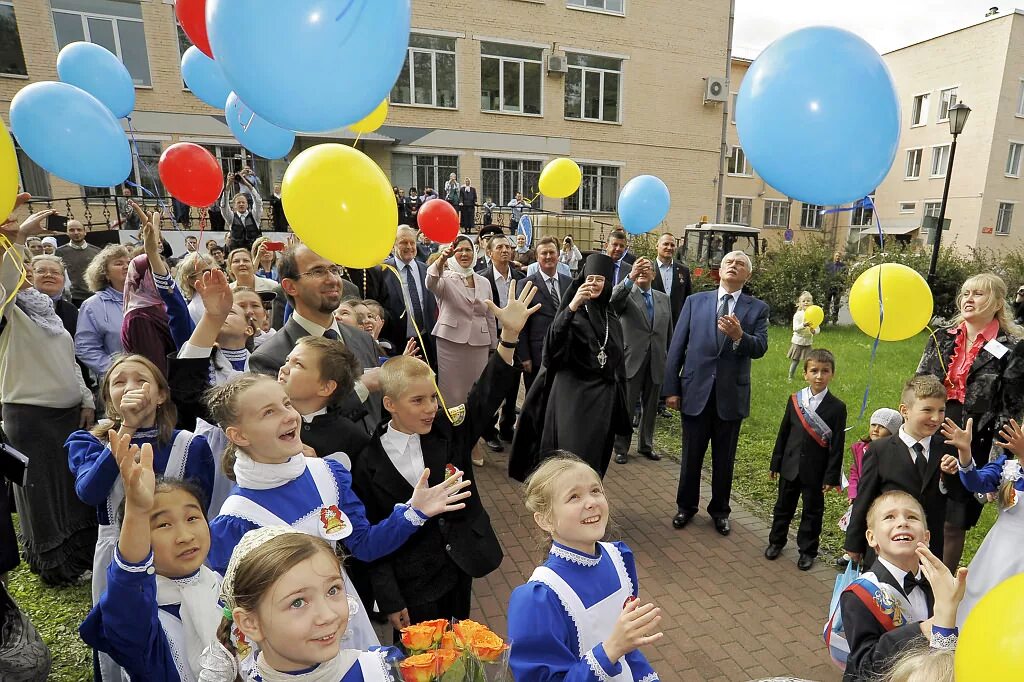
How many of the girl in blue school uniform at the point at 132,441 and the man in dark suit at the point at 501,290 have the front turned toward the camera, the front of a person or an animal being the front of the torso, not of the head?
2

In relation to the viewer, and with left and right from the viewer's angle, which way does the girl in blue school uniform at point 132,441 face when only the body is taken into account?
facing the viewer

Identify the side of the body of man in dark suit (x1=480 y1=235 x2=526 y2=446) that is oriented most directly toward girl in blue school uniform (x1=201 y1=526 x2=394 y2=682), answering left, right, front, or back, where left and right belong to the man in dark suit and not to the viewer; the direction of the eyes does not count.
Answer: front

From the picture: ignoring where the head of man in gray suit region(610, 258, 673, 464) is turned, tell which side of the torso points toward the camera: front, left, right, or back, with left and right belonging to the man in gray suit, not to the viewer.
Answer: front

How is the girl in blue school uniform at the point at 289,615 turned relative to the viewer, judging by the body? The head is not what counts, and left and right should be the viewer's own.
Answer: facing the viewer and to the right of the viewer

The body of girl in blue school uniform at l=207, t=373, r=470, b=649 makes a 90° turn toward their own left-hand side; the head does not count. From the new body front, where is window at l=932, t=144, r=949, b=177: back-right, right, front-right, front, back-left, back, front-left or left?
front

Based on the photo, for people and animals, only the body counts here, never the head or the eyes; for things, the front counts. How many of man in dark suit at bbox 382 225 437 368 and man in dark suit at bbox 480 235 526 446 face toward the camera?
2

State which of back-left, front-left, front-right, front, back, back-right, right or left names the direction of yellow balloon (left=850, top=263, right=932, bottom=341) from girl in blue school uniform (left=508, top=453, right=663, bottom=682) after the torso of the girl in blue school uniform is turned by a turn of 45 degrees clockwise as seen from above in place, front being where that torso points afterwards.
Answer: back-left

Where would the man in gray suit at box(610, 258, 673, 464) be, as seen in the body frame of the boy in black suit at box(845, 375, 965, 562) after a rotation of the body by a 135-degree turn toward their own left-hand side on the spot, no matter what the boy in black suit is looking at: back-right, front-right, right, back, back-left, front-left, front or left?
front-left

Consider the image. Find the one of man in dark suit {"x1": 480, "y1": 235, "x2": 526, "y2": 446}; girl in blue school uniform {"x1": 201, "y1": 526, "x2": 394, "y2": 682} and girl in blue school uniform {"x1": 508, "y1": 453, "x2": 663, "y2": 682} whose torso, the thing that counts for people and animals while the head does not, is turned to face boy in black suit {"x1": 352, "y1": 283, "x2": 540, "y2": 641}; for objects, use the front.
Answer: the man in dark suit
